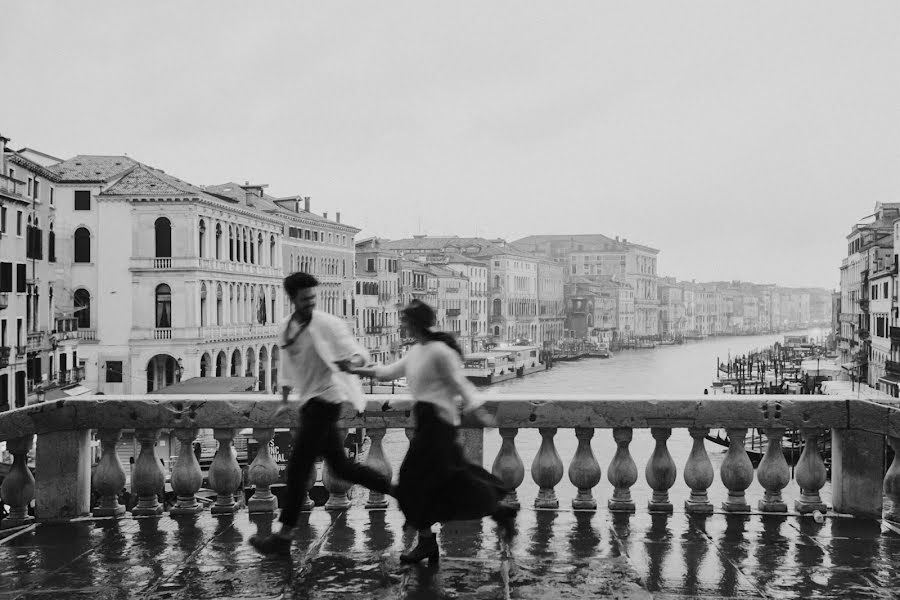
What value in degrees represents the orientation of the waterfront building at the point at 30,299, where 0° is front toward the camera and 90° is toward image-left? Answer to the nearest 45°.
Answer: approximately 315°

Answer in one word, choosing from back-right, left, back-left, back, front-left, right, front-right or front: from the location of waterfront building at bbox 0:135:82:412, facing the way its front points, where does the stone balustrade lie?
front-right

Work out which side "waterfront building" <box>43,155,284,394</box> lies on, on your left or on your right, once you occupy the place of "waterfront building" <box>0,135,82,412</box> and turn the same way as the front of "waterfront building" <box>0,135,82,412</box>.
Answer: on your left

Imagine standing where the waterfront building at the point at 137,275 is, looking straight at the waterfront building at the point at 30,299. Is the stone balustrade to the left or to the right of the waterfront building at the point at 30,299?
left

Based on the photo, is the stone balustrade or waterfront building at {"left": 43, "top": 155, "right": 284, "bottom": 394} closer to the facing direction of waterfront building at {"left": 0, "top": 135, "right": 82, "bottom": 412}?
the stone balustrade
